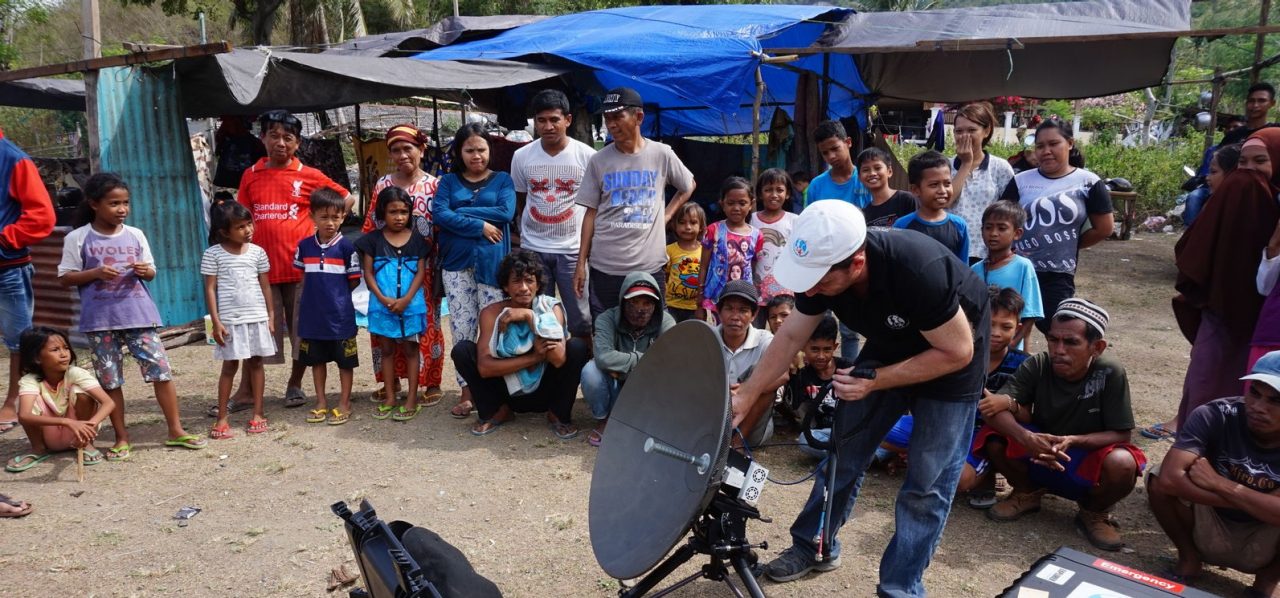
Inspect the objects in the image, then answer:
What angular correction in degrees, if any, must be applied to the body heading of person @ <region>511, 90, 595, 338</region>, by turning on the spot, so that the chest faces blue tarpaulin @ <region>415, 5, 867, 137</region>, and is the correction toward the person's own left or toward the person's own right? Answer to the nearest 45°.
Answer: approximately 180°

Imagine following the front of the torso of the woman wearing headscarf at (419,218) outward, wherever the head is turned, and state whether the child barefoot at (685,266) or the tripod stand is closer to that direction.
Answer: the tripod stand

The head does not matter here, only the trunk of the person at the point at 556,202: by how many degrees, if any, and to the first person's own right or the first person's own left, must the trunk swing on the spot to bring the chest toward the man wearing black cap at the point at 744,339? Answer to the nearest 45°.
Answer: approximately 45° to the first person's own left

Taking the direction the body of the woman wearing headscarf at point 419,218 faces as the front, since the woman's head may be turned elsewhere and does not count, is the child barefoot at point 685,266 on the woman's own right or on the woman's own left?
on the woman's own left
